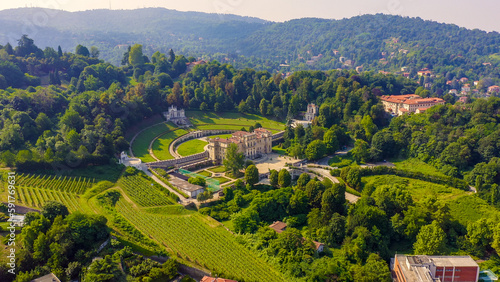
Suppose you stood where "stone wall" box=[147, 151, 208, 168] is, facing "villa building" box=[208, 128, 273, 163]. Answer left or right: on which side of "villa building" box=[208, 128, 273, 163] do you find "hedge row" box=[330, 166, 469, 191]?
right

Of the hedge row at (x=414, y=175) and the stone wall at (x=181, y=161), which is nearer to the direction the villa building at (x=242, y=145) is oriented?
the hedge row

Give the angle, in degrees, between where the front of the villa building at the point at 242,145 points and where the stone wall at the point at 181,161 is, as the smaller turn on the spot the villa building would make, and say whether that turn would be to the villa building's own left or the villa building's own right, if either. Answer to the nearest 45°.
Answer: approximately 90° to the villa building's own right

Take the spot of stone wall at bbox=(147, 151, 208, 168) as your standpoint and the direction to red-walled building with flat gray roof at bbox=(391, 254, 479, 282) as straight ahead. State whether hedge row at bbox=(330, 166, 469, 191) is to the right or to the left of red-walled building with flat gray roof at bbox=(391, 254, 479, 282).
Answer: left
